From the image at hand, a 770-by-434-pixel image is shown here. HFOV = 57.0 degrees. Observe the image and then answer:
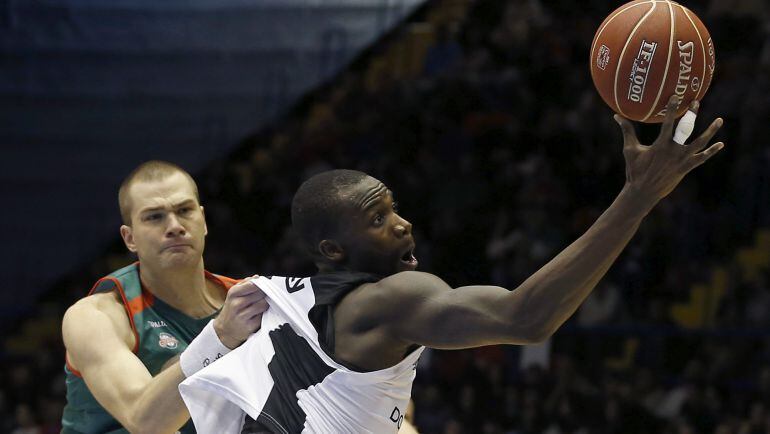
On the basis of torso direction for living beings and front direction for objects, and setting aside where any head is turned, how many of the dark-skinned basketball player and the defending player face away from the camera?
0

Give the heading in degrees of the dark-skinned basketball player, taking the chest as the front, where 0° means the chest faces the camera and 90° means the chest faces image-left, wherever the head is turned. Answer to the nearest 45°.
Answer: approximately 270°

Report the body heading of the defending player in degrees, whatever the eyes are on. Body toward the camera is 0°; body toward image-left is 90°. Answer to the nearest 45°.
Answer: approximately 315°

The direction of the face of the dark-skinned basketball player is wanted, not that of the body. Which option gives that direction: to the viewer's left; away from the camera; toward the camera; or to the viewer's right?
to the viewer's right

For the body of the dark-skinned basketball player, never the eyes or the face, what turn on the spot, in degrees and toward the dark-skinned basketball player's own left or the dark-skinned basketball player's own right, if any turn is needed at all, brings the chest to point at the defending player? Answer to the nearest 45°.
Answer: approximately 135° to the dark-skinned basketball player's own left
